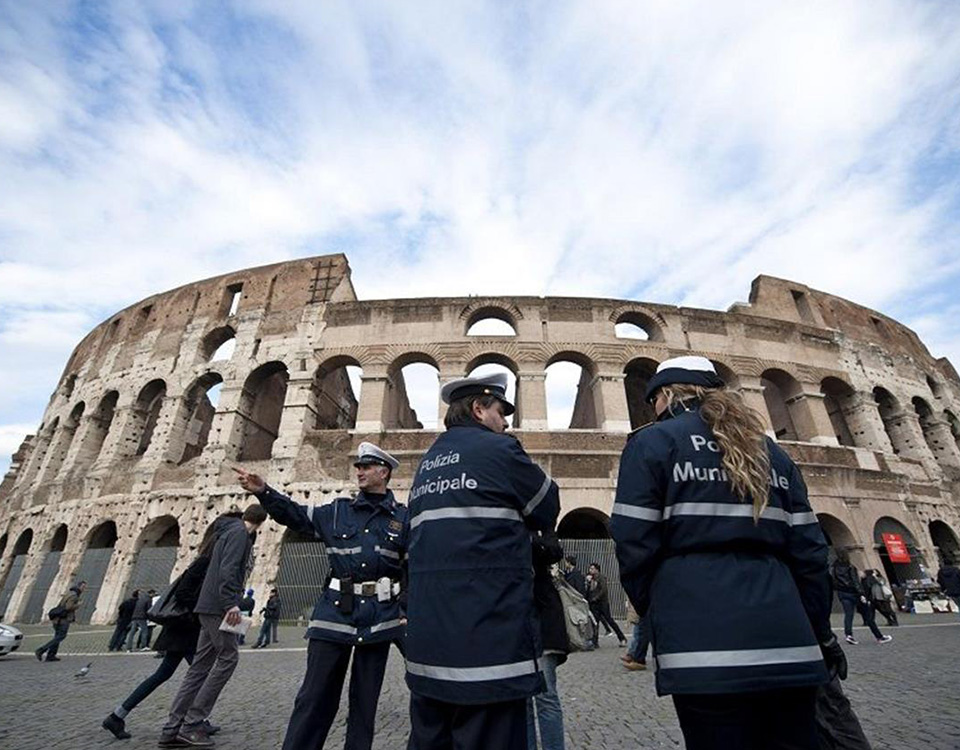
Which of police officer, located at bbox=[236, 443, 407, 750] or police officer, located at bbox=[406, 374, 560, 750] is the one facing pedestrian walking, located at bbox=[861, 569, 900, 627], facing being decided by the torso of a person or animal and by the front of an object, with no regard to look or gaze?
police officer, located at bbox=[406, 374, 560, 750]

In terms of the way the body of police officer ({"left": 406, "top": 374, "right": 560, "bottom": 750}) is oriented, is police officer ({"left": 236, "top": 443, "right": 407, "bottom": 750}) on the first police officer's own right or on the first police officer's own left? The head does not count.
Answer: on the first police officer's own left

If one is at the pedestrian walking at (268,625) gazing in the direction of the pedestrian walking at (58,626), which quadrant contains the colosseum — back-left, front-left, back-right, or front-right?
back-right

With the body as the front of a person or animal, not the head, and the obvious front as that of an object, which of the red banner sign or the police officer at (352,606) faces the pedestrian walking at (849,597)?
the red banner sign

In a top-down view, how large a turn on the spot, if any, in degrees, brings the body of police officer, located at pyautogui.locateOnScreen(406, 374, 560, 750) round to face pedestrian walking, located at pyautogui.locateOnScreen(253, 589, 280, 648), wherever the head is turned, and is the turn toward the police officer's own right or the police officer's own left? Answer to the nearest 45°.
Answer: approximately 90° to the police officer's own left

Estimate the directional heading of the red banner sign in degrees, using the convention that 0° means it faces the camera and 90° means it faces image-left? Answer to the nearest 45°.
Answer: approximately 0°

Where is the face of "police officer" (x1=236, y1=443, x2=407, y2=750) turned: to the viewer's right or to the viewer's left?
to the viewer's left
